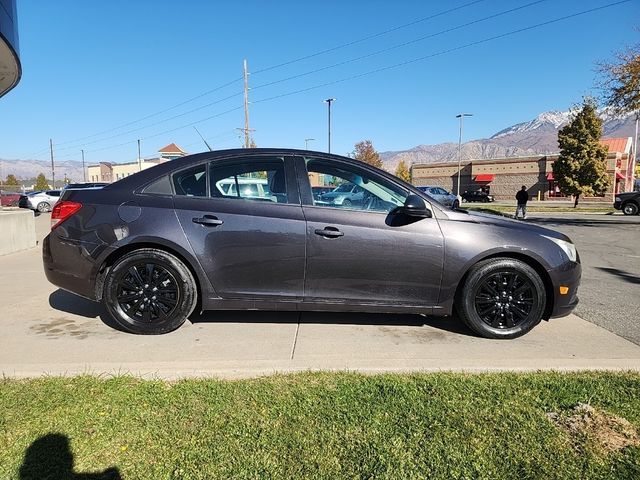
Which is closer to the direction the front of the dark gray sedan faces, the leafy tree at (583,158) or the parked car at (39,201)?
the leafy tree

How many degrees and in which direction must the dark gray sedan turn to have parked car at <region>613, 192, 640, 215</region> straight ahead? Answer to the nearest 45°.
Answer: approximately 45° to its left

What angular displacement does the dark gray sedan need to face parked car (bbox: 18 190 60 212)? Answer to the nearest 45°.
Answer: approximately 135° to its left

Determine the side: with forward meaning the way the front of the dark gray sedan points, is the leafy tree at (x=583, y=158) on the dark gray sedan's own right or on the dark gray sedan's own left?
on the dark gray sedan's own left

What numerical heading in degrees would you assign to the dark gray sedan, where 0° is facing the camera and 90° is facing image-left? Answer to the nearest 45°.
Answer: approximately 270°
